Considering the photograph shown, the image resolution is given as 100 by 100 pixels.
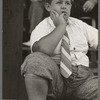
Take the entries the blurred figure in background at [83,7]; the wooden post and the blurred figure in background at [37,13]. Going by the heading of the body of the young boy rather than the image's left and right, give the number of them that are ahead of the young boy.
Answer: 0

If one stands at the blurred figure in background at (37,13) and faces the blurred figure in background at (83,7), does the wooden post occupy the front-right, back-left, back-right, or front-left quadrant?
back-right

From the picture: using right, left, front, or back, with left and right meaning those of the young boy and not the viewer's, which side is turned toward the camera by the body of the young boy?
front

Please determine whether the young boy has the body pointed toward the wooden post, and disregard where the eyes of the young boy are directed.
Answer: no

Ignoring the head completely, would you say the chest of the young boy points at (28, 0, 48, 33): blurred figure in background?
no

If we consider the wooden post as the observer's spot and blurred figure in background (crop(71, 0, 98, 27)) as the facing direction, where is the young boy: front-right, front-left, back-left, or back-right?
front-right

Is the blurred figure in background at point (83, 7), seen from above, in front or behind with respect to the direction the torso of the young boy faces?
behind
